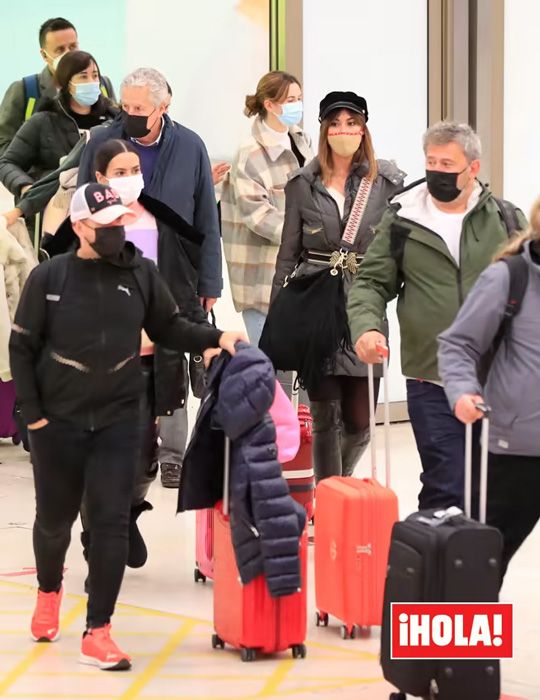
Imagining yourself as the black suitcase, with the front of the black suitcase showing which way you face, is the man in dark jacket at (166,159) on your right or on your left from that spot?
on your right

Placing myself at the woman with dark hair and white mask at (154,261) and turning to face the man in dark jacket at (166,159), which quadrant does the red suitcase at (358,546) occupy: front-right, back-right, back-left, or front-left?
back-right

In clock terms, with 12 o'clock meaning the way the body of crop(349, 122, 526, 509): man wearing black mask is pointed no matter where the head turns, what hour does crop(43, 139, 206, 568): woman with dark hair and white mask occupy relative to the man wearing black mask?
The woman with dark hair and white mask is roughly at 4 o'clock from the man wearing black mask.

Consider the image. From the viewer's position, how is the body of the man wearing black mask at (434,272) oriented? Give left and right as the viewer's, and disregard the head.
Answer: facing the viewer

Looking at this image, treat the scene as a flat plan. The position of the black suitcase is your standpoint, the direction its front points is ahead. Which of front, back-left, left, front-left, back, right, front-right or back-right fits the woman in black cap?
back-right

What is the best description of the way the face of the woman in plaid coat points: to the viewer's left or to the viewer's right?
to the viewer's right

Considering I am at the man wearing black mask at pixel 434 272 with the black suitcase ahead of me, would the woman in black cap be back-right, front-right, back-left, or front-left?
back-right

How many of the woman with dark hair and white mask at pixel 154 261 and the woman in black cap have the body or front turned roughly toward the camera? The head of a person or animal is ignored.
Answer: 2

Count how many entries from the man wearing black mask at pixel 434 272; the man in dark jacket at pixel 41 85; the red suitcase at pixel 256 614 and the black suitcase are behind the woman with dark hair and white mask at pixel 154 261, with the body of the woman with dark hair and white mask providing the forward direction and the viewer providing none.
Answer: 1

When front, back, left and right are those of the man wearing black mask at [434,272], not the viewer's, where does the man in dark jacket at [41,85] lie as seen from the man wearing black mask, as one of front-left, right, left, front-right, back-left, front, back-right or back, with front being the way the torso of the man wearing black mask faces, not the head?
back-right

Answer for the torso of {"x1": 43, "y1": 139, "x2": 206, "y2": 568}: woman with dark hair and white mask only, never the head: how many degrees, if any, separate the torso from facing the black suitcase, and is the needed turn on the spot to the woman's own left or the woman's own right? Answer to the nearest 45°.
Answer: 0° — they already face it

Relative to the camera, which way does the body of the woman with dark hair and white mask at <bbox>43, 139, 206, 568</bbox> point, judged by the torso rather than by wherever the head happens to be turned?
toward the camera

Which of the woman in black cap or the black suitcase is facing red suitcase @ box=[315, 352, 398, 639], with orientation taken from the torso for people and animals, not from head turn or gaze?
the woman in black cap
